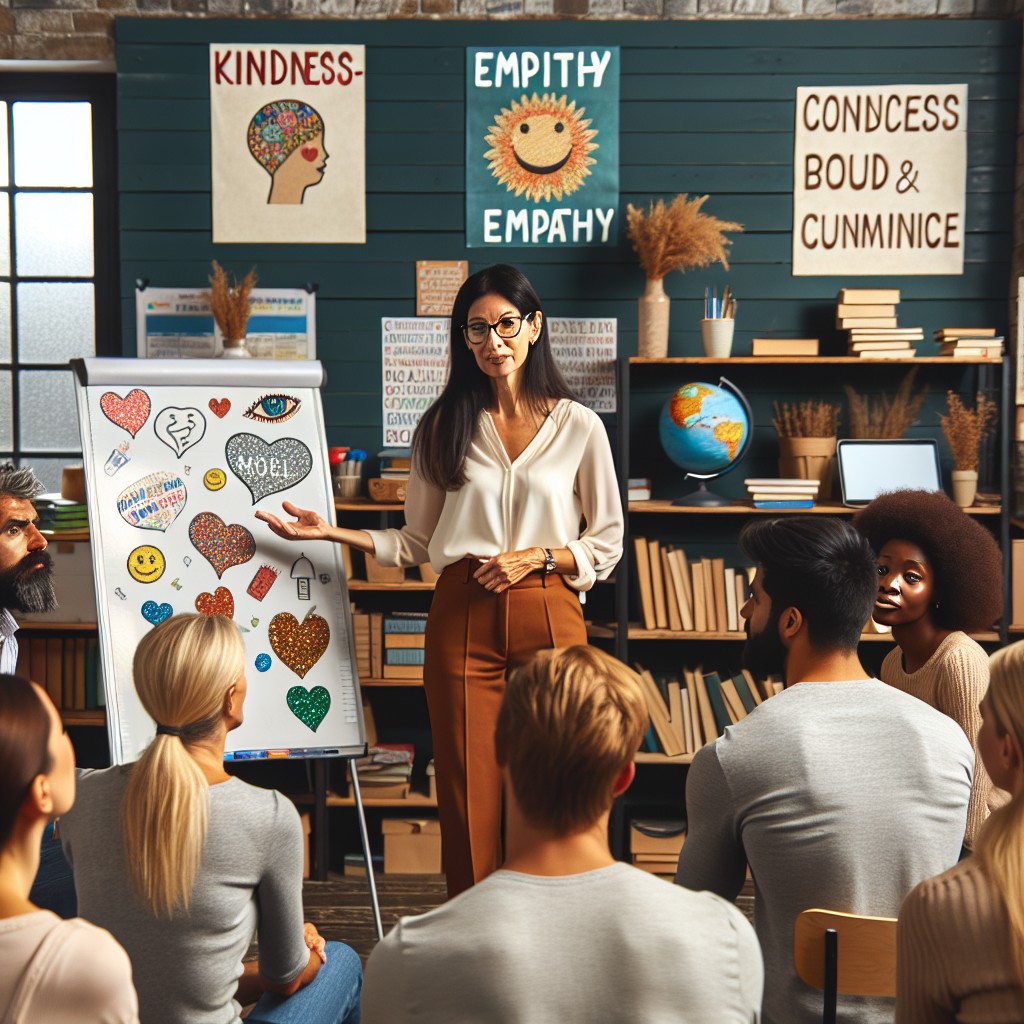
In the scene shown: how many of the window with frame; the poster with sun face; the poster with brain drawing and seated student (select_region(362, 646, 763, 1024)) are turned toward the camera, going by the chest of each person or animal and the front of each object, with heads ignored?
3

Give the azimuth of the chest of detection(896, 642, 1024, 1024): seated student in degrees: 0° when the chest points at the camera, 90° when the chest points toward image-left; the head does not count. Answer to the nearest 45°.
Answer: approximately 135°

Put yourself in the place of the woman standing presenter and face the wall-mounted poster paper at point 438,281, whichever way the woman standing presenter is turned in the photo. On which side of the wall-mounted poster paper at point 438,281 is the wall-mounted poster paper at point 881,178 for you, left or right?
right

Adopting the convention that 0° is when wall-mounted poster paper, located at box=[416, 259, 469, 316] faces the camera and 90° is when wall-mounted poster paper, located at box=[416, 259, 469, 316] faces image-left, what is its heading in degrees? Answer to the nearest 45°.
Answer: approximately 0°

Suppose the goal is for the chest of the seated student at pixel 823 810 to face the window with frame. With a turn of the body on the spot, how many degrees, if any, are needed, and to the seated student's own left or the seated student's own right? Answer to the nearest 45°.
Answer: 0° — they already face it

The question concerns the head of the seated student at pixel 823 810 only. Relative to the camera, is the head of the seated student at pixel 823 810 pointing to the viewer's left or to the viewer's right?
to the viewer's left

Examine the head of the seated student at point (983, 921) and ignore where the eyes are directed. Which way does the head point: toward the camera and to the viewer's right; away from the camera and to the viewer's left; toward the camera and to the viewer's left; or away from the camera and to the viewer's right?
away from the camera and to the viewer's left

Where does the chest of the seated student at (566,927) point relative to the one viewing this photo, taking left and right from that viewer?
facing away from the viewer

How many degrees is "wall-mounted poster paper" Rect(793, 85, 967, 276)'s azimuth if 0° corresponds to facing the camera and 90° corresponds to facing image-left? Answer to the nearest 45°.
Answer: approximately 0°

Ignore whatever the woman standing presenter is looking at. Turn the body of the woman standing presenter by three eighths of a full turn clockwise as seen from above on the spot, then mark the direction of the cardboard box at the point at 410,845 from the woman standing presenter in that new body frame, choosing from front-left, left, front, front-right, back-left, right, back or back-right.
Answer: front-right
